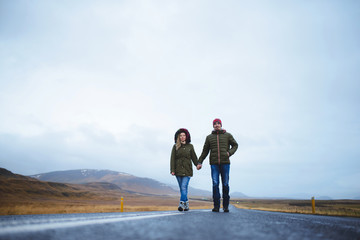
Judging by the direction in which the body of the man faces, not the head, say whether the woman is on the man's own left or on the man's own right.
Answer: on the man's own right

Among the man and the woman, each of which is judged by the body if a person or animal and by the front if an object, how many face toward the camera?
2

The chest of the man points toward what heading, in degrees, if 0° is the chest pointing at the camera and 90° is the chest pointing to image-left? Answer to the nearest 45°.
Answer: approximately 0°

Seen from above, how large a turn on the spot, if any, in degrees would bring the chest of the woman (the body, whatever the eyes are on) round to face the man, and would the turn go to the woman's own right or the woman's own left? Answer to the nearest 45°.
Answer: approximately 45° to the woman's own left
